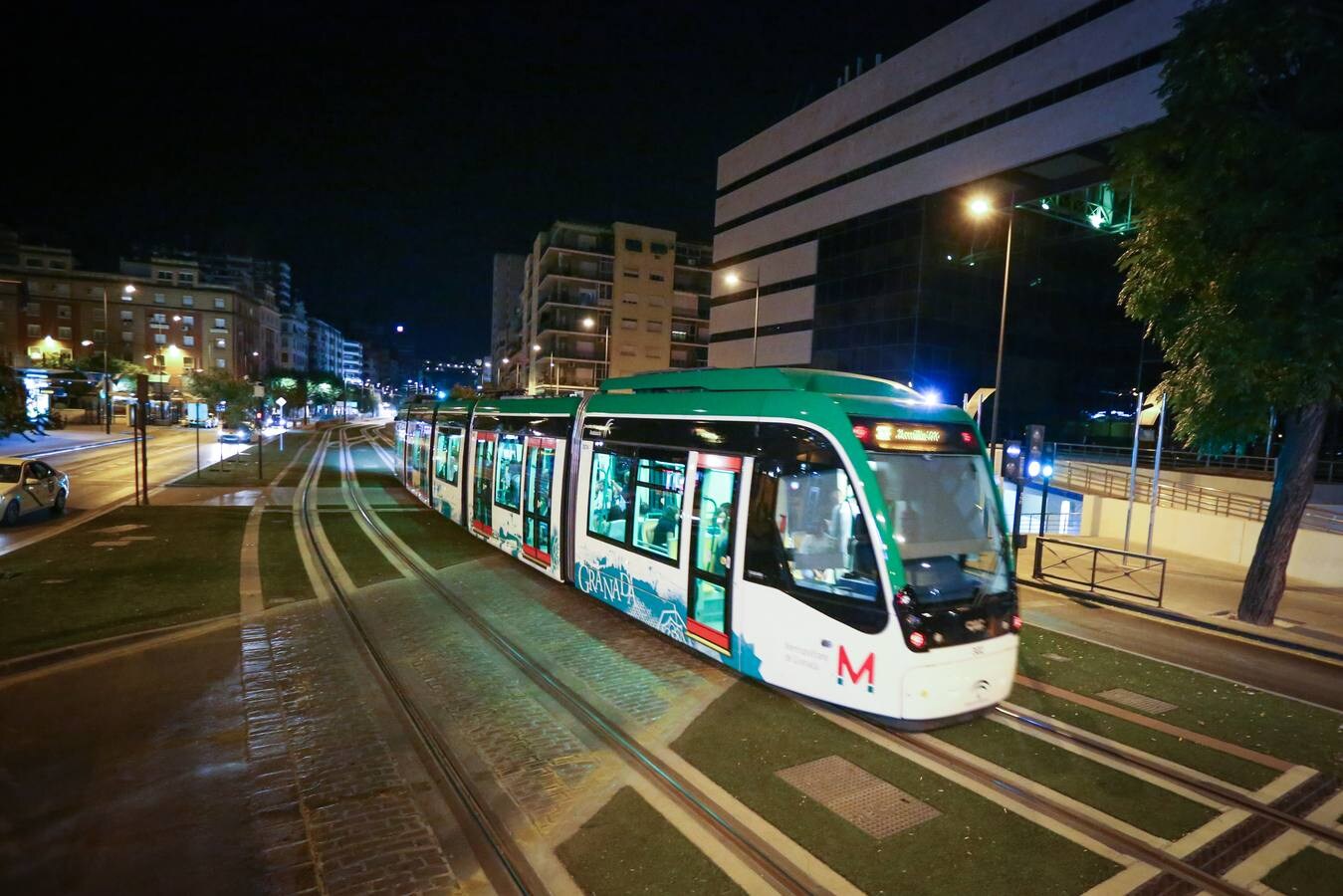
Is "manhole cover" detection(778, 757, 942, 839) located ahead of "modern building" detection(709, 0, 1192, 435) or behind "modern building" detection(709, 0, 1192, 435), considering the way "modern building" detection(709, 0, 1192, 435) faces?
ahead

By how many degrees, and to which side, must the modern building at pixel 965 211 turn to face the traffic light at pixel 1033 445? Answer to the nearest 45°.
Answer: approximately 45° to its left

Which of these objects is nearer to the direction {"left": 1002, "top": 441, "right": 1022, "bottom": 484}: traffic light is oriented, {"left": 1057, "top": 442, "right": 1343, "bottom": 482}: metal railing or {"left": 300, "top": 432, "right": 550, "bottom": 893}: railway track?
the railway track

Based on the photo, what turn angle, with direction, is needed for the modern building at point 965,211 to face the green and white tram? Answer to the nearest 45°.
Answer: approximately 45° to its left

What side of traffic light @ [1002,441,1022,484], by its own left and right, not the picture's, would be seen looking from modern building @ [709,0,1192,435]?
back

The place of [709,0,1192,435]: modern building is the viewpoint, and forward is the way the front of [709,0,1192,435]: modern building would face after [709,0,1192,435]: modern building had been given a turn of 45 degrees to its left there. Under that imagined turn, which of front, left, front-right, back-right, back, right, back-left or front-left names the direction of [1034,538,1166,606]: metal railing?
front

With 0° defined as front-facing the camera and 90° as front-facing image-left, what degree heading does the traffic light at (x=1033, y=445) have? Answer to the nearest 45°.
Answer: approximately 0°

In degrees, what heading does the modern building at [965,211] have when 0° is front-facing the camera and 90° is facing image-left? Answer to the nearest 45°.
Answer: approximately 45°

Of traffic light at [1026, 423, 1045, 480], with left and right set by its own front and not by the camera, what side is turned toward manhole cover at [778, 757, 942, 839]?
front
